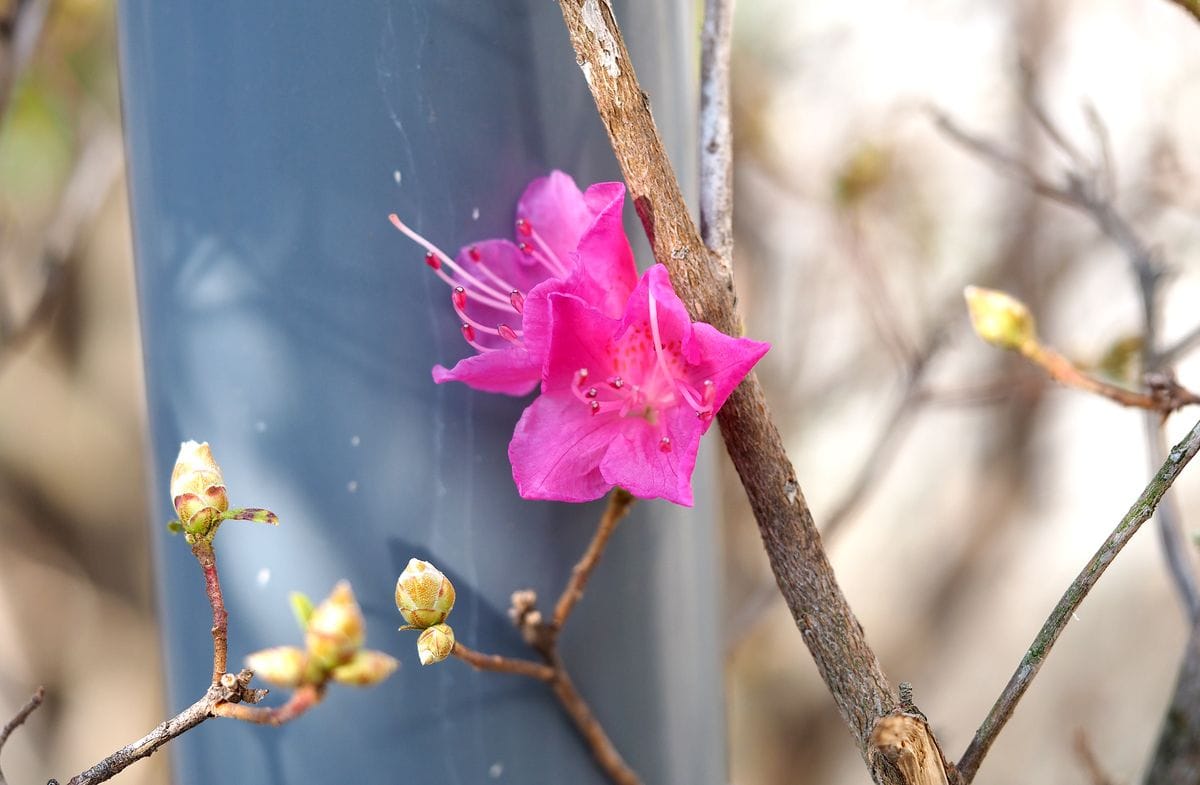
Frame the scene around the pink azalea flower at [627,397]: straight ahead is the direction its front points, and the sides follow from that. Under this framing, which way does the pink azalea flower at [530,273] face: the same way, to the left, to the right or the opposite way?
to the right

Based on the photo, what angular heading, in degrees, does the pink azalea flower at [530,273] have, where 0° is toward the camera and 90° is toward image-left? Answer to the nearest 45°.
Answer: approximately 90°

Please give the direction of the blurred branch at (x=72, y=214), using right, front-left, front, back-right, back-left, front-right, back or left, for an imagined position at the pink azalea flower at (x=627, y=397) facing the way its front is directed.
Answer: back-right

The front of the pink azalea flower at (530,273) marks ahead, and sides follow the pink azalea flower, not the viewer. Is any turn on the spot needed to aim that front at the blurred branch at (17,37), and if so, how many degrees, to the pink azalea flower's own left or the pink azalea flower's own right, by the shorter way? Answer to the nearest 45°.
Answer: approximately 45° to the pink azalea flower's own right

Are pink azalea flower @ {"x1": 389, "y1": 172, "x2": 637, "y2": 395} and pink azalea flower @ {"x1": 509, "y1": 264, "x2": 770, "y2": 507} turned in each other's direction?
no

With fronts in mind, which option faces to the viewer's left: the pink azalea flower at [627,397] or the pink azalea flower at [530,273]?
the pink azalea flower at [530,273]

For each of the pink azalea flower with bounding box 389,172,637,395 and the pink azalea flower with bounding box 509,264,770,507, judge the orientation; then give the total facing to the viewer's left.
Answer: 1

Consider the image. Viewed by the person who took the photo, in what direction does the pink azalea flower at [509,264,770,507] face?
facing the viewer

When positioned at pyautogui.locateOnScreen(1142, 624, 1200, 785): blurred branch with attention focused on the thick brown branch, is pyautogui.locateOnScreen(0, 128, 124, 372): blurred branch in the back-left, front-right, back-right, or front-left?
front-right
